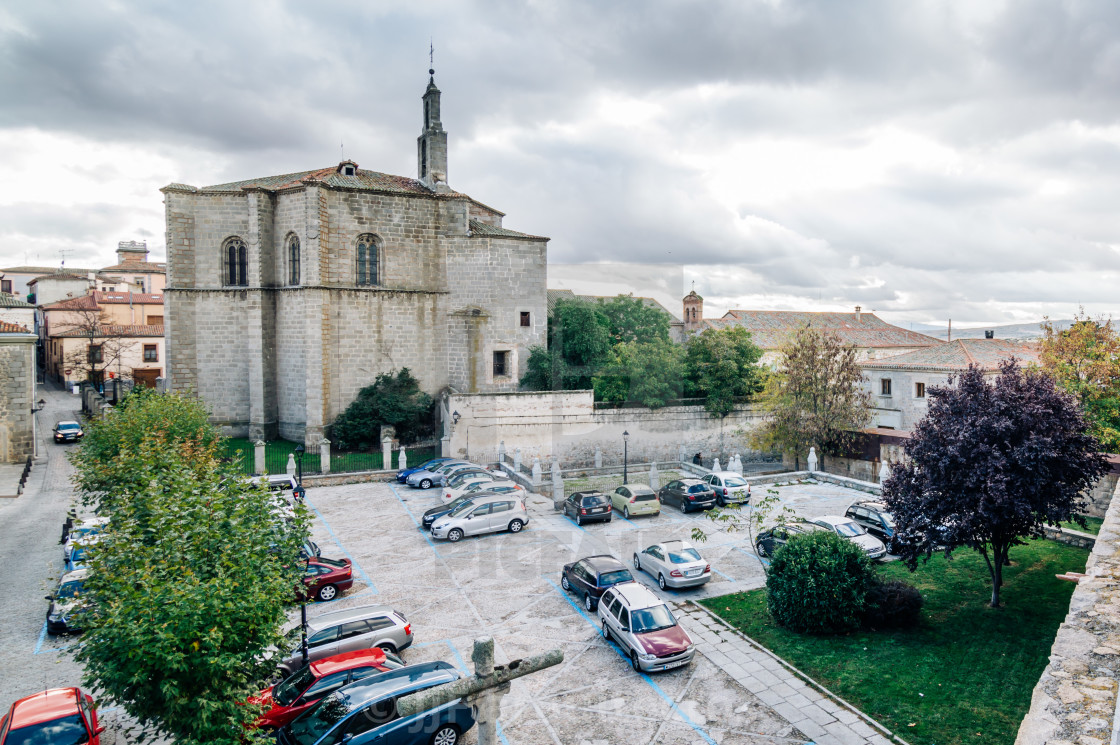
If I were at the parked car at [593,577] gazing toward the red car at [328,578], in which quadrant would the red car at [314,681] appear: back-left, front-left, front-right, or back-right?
front-left

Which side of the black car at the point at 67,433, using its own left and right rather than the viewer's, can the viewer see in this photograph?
front

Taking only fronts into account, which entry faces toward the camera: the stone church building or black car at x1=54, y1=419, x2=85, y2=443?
the black car

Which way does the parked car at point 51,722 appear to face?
toward the camera

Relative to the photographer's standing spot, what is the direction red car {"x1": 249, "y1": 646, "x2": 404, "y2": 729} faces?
facing the viewer and to the left of the viewer

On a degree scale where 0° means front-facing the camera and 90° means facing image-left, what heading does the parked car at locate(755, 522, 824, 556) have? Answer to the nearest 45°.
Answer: approximately 45°

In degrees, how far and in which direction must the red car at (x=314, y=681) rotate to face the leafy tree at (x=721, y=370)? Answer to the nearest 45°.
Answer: approximately 180°

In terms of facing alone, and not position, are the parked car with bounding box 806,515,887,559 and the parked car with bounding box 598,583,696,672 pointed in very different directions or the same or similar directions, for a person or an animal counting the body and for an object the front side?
same or similar directions

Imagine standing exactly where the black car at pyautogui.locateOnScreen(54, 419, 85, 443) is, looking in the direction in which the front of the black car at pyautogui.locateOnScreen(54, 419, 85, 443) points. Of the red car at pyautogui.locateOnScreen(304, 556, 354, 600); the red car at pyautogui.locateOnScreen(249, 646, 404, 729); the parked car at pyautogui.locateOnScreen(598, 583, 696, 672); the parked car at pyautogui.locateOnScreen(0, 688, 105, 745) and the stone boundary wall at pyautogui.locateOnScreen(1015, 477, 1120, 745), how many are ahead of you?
5

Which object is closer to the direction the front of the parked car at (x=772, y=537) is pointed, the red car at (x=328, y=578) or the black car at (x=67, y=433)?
the red car

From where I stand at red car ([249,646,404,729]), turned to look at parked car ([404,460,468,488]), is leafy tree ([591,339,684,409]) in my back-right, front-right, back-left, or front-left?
front-right

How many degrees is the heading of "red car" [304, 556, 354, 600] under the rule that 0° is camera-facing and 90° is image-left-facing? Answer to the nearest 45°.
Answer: approximately 90°
